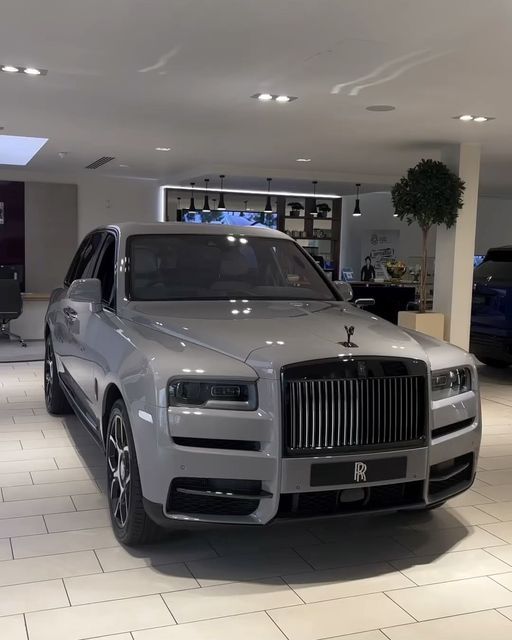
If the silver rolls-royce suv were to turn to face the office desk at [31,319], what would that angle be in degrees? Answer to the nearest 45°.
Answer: approximately 180°

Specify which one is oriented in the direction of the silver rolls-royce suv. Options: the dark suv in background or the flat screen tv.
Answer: the flat screen tv

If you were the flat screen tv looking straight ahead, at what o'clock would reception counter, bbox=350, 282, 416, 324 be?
The reception counter is roughly at 11 o'clock from the flat screen tv.

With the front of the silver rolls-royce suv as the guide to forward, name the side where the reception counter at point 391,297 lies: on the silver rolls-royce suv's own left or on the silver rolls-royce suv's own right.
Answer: on the silver rolls-royce suv's own left
